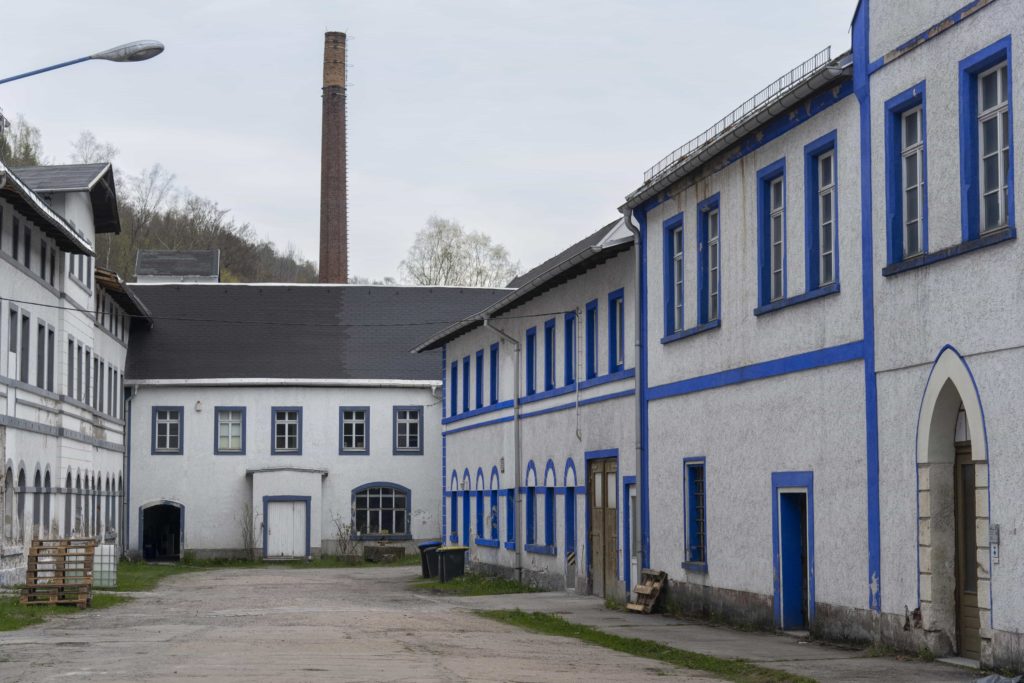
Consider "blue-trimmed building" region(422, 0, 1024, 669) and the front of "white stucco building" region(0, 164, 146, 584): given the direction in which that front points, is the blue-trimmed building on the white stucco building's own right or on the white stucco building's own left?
on the white stucco building's own right

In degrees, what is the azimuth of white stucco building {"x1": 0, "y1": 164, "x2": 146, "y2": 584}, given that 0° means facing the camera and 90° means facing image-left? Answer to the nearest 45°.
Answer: approximately 270°

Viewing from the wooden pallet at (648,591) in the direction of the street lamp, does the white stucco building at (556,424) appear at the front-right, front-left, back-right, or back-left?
back-right

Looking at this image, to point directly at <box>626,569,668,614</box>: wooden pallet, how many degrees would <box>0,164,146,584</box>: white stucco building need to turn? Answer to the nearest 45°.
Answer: approximately 45° to its right

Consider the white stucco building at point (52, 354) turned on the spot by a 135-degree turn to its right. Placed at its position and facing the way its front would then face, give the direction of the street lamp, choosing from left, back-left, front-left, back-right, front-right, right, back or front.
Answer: front-left
